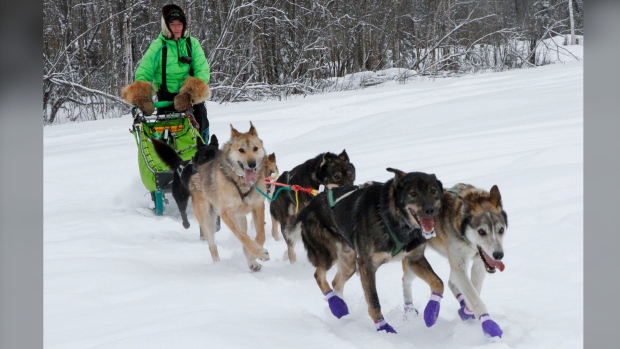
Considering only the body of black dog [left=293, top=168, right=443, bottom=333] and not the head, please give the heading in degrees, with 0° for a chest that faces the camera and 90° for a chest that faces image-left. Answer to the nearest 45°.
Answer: approximately 315°

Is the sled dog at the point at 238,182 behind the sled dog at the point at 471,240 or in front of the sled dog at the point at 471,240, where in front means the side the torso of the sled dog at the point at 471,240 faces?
behind

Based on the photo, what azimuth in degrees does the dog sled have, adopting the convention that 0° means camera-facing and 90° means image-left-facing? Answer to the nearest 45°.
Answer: approximately 0°

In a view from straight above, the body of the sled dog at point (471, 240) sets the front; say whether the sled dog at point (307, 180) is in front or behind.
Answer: behind

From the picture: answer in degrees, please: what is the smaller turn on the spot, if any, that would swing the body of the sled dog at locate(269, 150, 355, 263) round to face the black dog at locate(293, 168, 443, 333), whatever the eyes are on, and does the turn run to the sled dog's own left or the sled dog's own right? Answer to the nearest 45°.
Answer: approximately 45° to the sled dog's own right

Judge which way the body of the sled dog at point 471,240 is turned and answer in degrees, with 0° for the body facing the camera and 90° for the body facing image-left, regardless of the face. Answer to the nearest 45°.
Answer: approximately 315°
